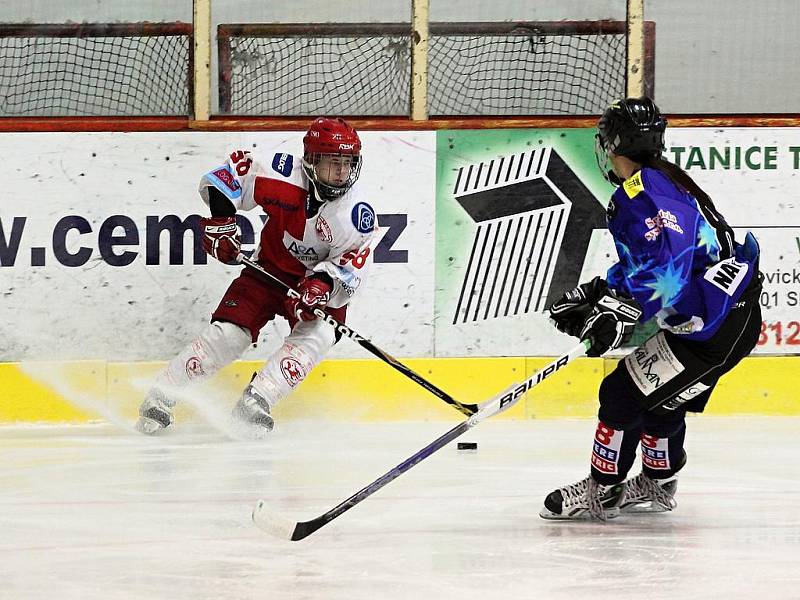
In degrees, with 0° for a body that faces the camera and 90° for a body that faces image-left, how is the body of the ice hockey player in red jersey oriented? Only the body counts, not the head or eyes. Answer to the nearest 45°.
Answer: approximately 0°

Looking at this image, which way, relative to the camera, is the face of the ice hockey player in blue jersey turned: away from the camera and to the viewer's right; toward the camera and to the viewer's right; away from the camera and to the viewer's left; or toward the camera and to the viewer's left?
away from the camera and to the viewer's left

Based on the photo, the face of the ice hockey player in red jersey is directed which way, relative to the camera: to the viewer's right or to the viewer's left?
to the viewer's right

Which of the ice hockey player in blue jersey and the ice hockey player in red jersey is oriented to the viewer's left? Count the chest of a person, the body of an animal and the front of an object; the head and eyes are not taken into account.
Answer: the ice hockey player in blue jersey

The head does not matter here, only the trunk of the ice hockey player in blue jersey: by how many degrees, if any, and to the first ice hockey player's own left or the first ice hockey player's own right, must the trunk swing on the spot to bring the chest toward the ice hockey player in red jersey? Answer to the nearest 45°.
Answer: approximately 45° to the first ice hockey player's own right

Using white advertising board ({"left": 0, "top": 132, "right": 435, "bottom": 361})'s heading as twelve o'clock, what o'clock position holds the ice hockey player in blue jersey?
The ice hockey player in blue jersey is roughly at 11 o'clock from the white advertising board.

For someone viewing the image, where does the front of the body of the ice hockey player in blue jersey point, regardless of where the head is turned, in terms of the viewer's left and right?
facing to the left of the viewer

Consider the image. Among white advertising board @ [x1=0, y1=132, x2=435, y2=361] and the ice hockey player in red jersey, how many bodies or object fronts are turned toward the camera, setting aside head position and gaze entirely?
2
